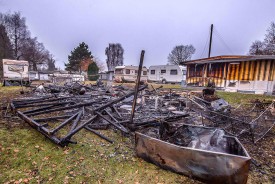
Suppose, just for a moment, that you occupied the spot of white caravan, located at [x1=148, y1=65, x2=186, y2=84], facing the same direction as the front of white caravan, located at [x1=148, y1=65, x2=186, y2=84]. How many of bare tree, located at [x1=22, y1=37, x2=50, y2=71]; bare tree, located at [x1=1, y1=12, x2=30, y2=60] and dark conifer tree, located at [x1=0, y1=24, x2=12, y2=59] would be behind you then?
3

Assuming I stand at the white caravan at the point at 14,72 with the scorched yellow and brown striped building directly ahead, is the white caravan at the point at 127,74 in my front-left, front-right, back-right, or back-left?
front-left

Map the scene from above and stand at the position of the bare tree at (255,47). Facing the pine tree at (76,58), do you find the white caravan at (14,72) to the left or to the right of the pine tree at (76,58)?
left

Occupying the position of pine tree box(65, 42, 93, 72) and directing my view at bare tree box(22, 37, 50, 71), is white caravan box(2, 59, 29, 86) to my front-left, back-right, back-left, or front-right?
front-left

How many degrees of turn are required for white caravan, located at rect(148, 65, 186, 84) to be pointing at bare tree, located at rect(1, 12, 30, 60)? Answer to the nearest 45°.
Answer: approximately 180°
